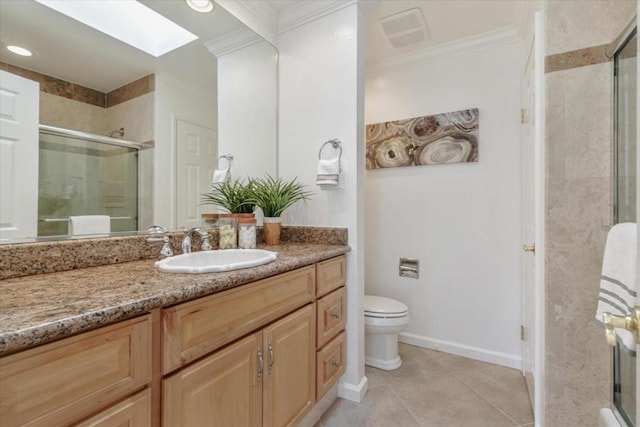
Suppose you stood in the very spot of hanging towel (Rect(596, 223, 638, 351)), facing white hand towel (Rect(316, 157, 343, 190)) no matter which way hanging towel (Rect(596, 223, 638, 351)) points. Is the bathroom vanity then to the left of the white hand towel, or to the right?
left

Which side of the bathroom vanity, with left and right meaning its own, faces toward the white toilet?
left

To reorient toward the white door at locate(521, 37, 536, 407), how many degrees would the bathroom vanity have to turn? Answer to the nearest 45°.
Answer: approximately 45° to its left

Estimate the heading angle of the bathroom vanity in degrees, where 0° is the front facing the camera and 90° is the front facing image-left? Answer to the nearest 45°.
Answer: approximately 315°

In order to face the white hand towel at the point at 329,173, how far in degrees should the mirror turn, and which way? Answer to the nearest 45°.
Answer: approximately 45° to its left

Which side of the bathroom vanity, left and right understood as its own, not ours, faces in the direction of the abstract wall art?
left

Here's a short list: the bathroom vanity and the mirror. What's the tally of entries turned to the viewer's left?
0

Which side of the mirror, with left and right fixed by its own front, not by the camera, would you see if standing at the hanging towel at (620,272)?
front

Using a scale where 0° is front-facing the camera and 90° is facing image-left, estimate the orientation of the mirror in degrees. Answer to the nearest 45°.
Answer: approximately 315°
